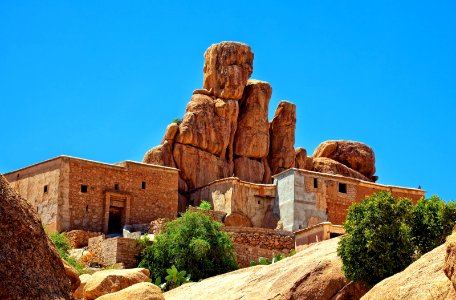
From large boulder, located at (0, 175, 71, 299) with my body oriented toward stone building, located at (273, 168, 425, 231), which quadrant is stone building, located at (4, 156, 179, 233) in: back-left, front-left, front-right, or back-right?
front-left

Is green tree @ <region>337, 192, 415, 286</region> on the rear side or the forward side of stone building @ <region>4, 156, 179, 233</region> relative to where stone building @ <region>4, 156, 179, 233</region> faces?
on the forward side

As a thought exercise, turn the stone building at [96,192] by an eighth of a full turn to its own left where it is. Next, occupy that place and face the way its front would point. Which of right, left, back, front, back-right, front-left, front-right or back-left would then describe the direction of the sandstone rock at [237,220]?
front

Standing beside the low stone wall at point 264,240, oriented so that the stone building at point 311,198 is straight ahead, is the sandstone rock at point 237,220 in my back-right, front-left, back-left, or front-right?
front-left

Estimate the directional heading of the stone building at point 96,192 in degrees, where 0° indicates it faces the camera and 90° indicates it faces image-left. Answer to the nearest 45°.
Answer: approximately 315°

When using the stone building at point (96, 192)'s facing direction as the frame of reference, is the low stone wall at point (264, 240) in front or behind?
in front

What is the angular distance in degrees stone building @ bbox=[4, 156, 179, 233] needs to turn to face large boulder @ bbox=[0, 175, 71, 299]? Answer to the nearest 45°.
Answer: approximately 45° to its right

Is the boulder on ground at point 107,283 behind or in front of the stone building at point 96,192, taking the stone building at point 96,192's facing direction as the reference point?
in front

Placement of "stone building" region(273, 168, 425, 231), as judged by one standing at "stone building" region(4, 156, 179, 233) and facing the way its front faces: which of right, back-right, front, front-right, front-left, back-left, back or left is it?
front-left
